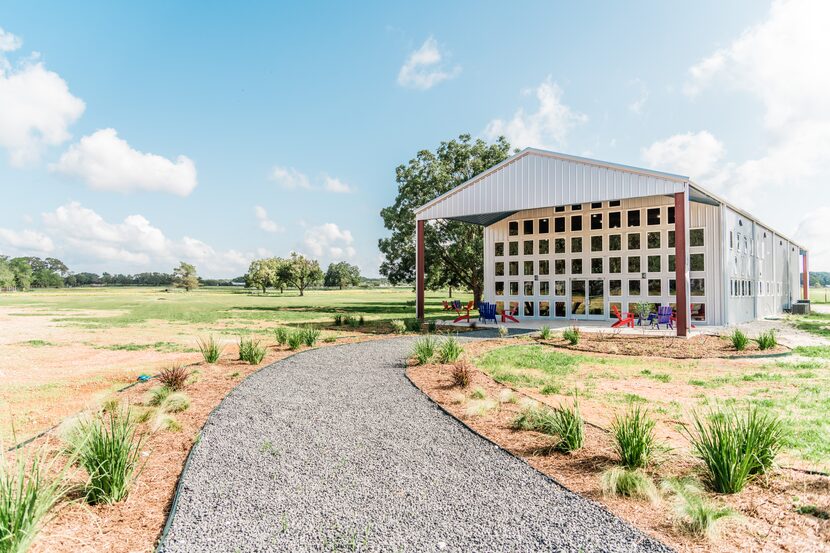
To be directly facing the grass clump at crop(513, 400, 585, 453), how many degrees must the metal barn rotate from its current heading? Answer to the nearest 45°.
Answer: approximately 45° to its left

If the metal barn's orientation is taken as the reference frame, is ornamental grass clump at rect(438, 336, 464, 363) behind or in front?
in front

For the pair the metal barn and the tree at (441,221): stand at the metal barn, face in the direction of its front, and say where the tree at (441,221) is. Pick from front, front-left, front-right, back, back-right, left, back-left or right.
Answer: right

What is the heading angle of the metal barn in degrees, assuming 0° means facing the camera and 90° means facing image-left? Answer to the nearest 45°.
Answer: approximately 45°

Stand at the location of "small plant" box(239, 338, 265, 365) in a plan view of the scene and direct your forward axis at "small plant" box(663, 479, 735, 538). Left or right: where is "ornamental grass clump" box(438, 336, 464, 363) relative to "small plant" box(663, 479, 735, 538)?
left

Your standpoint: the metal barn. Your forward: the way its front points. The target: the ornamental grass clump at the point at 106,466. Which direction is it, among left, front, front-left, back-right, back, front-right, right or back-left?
front-left

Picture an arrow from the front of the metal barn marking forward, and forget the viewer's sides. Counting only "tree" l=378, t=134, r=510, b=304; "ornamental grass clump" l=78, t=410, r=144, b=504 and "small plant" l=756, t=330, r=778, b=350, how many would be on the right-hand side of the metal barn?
1

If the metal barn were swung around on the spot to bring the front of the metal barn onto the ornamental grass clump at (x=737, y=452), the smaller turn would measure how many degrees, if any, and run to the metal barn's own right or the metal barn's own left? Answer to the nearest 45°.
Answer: approximately 45° to the metal barn's own left

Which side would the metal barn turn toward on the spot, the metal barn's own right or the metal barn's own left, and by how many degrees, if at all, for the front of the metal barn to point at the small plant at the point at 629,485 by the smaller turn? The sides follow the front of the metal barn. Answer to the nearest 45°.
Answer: approximately 45° to the metal barn's own left

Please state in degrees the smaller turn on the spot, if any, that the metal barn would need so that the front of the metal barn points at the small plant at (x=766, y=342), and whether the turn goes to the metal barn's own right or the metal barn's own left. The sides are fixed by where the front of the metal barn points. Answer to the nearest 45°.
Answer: approximately 90° to the metal barn's own left

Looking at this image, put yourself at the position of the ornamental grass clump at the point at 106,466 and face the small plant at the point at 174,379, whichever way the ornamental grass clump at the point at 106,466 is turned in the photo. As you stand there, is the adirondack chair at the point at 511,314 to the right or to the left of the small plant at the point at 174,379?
right

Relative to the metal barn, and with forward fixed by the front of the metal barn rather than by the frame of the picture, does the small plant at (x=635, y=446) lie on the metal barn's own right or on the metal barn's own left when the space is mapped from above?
on the metal barn's own left
